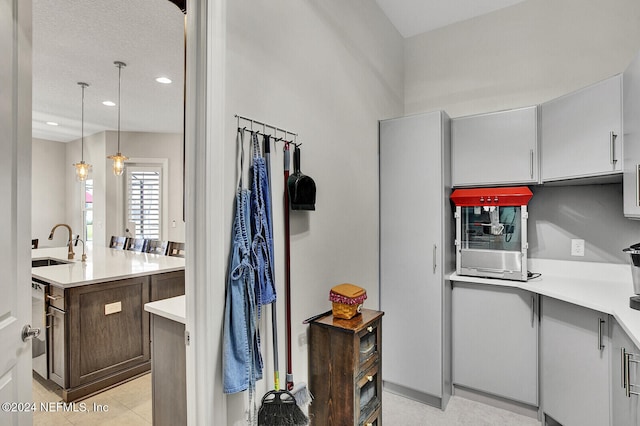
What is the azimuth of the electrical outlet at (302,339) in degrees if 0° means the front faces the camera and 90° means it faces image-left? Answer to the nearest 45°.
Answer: approximately 315°

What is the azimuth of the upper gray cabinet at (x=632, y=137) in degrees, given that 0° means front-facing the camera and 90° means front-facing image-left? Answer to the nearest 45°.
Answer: approximately 90°

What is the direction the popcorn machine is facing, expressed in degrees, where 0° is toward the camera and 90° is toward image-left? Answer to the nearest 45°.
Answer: approximately 0°

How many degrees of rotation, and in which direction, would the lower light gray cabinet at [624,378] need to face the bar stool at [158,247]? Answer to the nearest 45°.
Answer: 0° — it already faces it

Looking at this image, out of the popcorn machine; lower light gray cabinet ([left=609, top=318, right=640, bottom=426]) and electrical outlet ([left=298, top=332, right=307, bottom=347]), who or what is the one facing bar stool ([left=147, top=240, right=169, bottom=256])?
the lower light gray cabinet

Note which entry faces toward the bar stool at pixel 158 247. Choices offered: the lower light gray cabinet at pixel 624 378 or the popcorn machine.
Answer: the lower light gray cabinet

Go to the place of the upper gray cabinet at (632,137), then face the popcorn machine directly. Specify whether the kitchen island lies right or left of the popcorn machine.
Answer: left

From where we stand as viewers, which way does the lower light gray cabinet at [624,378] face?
facing to the left of the viewer

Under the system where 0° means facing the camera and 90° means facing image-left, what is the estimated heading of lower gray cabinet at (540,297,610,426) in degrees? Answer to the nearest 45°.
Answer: approximately 45°

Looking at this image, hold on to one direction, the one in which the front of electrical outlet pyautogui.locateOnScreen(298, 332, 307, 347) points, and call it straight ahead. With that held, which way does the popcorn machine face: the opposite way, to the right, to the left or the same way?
to the right
